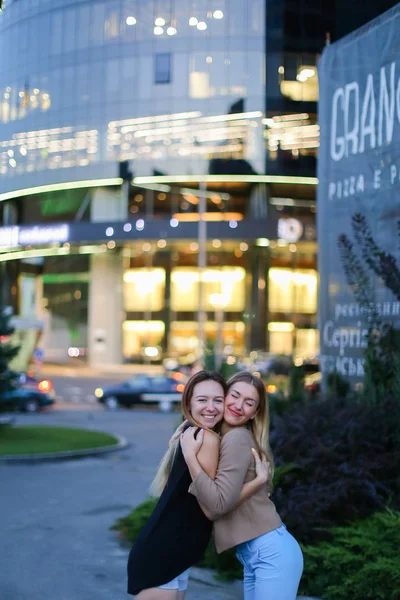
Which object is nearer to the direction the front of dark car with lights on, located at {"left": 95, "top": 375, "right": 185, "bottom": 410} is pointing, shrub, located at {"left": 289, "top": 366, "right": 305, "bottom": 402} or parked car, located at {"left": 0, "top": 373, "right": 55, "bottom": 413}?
the parked car

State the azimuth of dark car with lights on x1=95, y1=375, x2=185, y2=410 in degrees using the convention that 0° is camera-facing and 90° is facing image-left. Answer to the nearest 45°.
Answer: approximately 90°

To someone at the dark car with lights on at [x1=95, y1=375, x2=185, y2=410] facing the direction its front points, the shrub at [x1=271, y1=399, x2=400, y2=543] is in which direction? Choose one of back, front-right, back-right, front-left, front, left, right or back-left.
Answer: left

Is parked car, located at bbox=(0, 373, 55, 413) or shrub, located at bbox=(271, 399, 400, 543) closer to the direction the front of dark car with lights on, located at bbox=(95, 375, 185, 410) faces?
the parked car

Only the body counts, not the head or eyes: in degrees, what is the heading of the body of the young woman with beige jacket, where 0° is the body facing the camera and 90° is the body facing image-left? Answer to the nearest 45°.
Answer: approximately 90°

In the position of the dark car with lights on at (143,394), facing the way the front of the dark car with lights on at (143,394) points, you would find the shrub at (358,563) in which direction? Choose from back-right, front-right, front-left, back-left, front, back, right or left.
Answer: left

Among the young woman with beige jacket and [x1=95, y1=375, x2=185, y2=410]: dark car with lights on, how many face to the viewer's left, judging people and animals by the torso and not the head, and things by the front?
2

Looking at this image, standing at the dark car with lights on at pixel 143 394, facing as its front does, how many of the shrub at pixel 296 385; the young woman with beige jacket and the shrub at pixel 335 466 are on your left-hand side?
3
